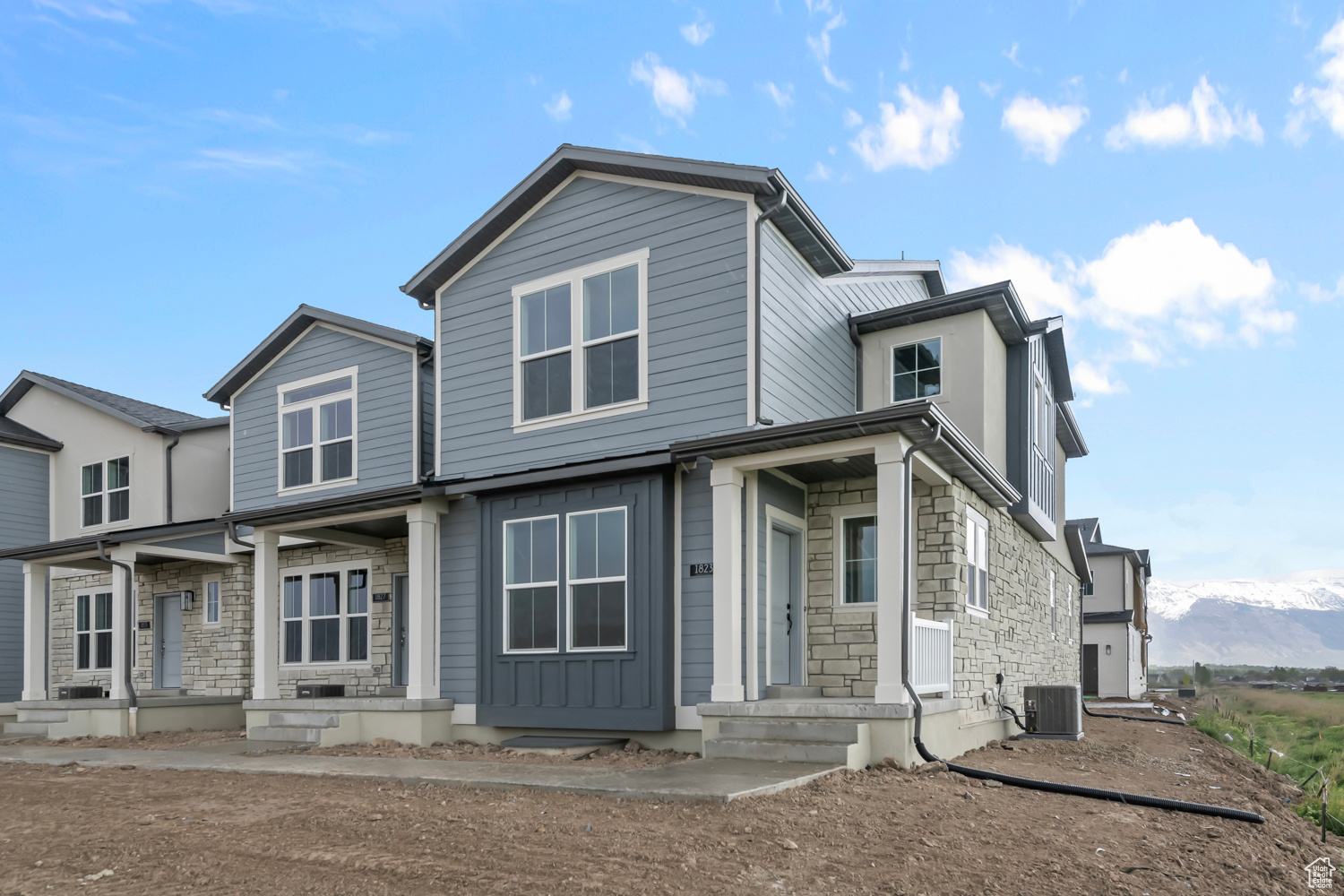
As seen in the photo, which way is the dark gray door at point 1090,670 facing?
toward the camera

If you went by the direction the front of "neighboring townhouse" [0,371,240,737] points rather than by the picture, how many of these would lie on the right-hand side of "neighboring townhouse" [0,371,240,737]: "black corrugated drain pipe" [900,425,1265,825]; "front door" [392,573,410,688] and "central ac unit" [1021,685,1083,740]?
0

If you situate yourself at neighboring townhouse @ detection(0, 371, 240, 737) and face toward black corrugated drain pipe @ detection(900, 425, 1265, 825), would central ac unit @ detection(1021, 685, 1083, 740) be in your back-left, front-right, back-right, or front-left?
front-left

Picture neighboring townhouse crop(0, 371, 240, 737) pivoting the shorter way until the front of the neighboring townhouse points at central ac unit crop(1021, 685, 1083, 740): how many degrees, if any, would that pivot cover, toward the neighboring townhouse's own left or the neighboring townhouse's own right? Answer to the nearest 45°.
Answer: approximately 90° to the neighboring townhouse's own left

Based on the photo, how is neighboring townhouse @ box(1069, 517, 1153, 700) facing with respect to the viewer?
toward the camera

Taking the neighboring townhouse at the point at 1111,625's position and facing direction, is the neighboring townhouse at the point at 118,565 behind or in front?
in front

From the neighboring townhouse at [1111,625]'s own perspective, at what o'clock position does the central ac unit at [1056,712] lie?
The central ac unit is roughly at 12 o'clock from the neighboring townhouse.

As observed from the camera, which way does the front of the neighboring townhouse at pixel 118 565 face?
facing the viewer and to the left of the viewer

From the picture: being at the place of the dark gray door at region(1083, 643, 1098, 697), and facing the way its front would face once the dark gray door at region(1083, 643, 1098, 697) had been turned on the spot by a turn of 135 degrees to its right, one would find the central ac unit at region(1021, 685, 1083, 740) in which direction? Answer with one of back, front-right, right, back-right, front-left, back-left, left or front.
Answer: back-left

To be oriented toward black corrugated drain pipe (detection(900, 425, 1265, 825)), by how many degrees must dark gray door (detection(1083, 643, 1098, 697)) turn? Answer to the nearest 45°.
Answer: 0° — it already faces it
